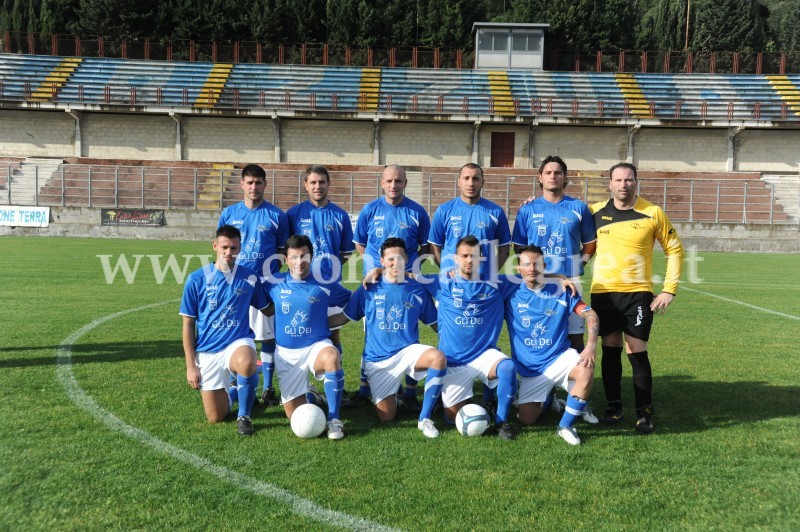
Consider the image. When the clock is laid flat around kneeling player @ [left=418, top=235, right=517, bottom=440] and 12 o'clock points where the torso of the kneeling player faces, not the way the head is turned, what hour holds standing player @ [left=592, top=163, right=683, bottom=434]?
The standing player is roughly at 9 o'clock from the kneeling player.

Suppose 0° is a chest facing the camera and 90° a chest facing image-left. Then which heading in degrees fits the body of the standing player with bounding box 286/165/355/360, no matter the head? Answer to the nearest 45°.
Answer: approximately 0°

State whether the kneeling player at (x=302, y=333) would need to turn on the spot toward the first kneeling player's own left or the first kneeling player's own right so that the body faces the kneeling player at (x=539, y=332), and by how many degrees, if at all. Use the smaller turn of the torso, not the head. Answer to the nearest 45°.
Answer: approximately 90° to the first kneeling player's own left

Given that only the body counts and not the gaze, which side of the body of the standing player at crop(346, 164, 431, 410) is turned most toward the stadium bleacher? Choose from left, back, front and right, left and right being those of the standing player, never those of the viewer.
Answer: back

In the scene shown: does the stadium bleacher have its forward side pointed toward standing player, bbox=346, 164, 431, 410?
yes
